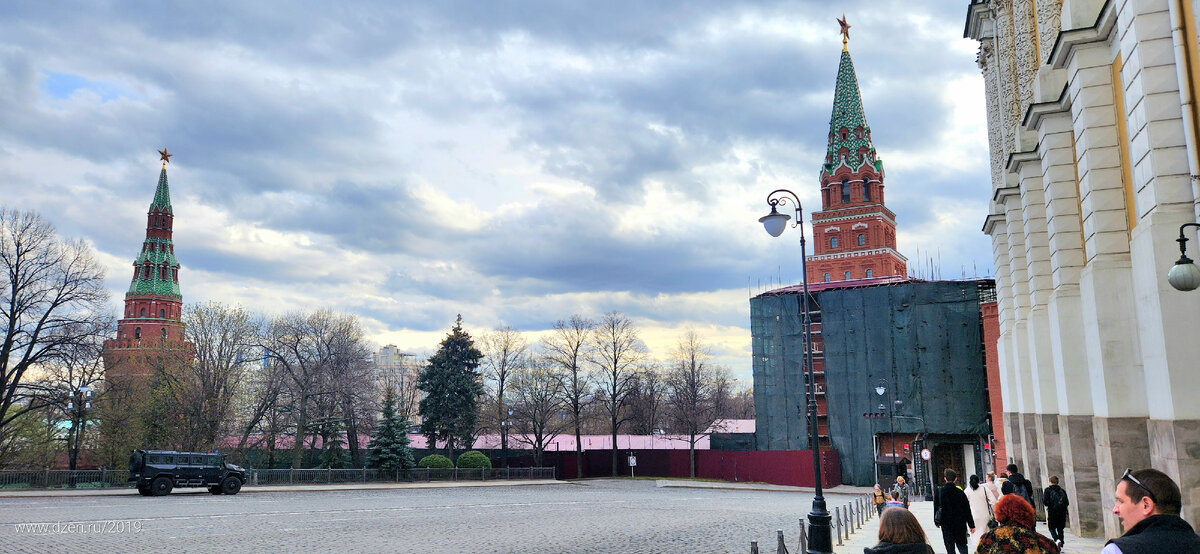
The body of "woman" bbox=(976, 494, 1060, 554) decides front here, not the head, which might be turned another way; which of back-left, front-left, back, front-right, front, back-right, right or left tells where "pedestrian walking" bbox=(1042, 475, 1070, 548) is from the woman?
front

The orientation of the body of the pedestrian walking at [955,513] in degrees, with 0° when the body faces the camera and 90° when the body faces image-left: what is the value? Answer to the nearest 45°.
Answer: approximately 180°

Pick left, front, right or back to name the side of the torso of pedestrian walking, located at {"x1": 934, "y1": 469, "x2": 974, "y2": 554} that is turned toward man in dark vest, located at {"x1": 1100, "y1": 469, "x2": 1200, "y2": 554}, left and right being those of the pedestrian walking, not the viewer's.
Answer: back

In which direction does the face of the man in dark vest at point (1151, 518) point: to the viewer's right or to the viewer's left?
to the viewer's left

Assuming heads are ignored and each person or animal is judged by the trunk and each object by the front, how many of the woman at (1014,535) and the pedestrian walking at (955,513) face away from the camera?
2

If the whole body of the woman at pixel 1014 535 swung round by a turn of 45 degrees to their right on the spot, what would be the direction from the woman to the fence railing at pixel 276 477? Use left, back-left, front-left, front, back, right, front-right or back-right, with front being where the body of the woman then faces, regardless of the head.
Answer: left

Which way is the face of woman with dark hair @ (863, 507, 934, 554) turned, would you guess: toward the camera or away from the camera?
away from the camera

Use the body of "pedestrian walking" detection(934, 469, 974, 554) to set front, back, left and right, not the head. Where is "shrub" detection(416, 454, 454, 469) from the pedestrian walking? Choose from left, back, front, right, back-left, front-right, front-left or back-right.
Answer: front-left

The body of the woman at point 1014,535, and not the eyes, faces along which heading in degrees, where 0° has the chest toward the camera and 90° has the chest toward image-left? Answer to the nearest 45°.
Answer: approximately 180°

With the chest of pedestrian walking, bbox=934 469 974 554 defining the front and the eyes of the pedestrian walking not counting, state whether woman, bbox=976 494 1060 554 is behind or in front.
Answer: behind

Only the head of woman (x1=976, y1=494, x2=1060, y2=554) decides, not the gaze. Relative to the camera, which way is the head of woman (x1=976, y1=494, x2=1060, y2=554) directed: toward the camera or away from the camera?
away from the camera
